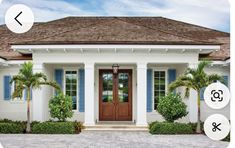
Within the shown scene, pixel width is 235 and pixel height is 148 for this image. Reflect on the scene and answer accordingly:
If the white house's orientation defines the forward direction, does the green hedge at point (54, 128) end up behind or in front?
in front

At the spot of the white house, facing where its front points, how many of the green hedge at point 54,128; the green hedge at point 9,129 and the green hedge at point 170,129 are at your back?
0

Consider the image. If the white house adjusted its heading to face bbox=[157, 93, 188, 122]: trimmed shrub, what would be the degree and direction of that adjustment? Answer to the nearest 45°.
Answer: approximately 45° to its left

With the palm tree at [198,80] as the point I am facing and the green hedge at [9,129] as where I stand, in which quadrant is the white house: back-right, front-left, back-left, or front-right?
front-left

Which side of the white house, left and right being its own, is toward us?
front

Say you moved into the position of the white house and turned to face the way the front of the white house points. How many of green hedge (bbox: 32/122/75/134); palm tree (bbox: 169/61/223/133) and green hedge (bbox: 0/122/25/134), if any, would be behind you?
0

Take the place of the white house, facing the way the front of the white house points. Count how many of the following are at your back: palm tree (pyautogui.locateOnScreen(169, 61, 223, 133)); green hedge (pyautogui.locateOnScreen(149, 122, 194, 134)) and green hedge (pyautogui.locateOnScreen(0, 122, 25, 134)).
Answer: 0

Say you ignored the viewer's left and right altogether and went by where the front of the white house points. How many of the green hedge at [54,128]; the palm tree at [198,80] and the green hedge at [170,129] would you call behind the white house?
0

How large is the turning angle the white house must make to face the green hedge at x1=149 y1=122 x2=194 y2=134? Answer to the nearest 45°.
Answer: approximately 45° to its left

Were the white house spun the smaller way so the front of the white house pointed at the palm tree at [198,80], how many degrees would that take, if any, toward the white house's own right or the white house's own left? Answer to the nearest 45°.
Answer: approximately 45° to the white house's own left

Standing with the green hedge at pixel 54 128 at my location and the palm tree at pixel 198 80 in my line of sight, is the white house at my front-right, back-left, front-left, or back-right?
front-left

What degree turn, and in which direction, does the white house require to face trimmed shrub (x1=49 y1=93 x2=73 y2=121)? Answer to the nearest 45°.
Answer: approximately 45° to its right

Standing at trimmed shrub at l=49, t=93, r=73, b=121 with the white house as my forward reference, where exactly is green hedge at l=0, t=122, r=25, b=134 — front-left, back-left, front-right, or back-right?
back-left
